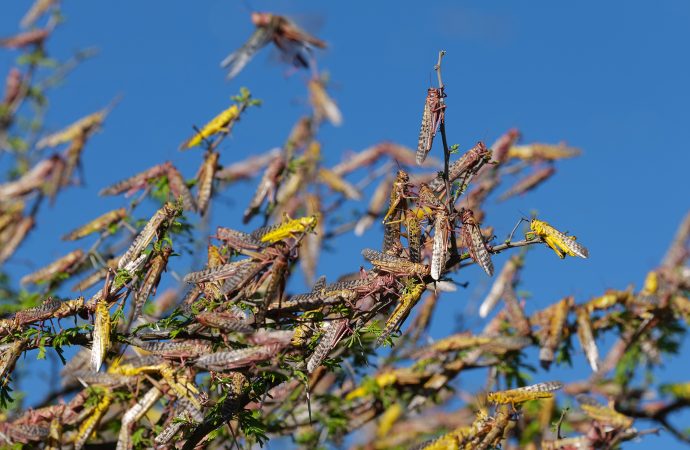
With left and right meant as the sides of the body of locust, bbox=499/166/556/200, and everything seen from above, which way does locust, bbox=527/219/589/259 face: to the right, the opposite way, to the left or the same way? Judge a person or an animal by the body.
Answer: the opposite way

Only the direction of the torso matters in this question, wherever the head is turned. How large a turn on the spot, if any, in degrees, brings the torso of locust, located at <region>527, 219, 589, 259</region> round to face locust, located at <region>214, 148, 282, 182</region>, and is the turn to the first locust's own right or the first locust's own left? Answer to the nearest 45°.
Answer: approximately 45° to the first locust's own right

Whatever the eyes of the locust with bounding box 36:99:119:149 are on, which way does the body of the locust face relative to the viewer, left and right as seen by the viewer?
facing to the right of the viewer

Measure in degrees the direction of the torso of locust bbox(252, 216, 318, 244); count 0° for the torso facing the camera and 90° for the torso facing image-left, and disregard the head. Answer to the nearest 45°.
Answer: approximately 270°

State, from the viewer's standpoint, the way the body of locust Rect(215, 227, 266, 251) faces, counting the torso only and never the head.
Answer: to the viewer's left

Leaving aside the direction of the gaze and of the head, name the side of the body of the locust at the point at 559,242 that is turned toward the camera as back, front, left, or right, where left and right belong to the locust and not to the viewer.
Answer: left
